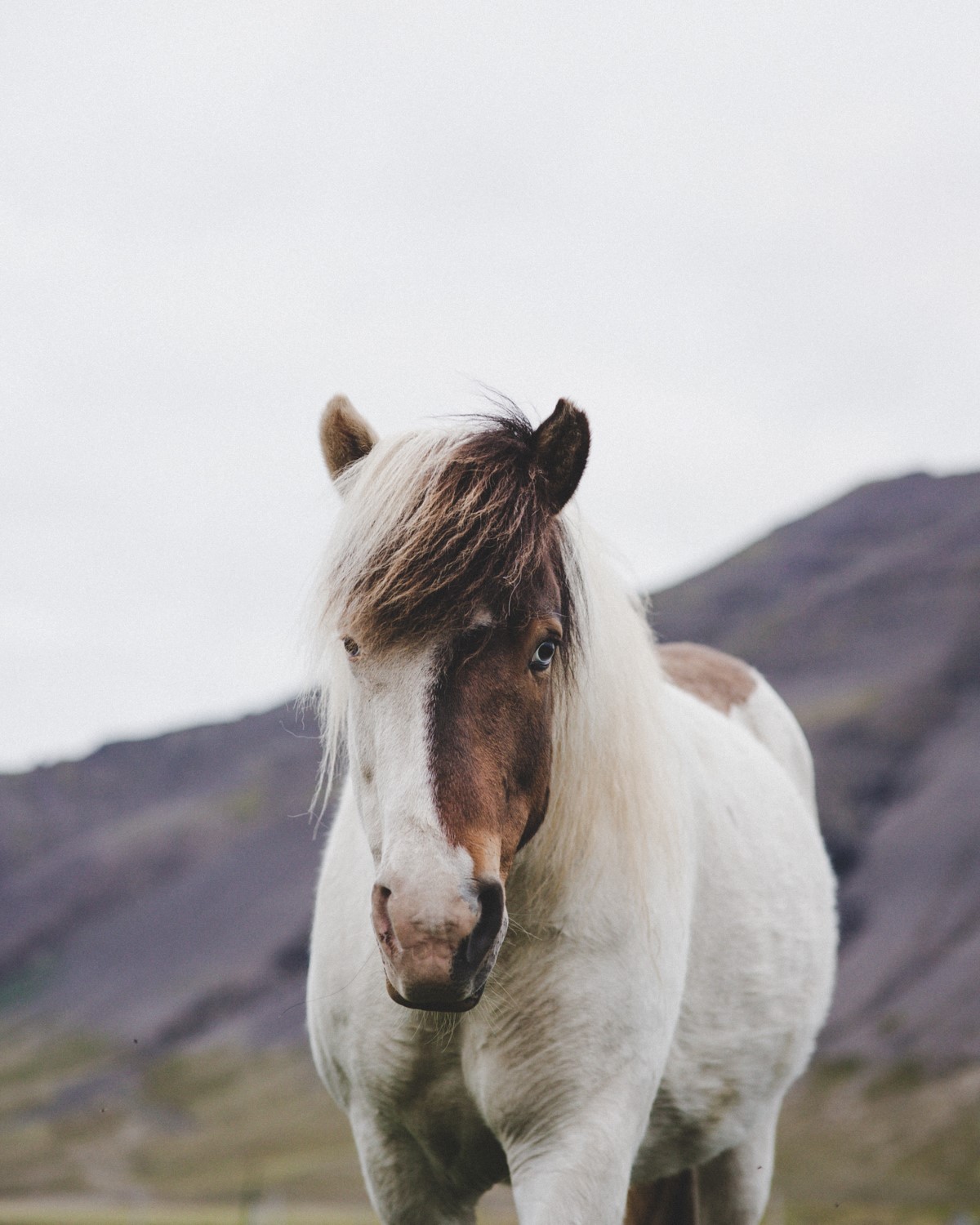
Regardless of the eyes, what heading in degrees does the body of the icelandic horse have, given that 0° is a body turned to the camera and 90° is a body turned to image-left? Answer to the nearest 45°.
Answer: approximately 45°
